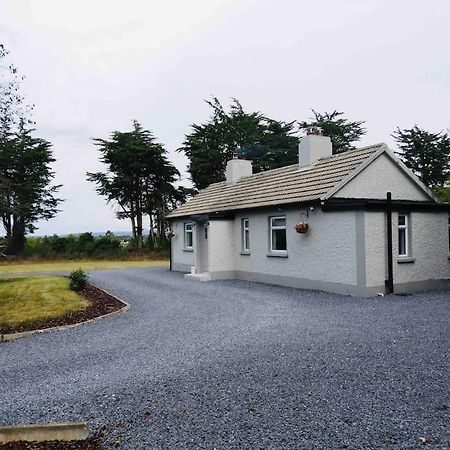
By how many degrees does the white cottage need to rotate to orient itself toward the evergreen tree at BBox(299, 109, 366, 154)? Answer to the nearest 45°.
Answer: approximately 135° to its right

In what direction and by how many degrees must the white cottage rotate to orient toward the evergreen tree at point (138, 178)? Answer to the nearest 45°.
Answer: approximately 90° to its right

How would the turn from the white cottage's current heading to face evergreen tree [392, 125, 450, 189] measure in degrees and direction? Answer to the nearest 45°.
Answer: approximately 135° to its right

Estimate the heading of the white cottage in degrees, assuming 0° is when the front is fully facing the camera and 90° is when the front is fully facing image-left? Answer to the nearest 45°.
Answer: approximately 45°

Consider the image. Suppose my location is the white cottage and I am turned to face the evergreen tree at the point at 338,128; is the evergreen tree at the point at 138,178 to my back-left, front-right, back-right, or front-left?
front-left

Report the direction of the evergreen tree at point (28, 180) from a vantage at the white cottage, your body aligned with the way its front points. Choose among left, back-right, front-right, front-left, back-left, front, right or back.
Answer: right

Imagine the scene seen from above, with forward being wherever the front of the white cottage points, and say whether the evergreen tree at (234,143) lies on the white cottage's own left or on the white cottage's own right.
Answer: on the white cottage's own right
